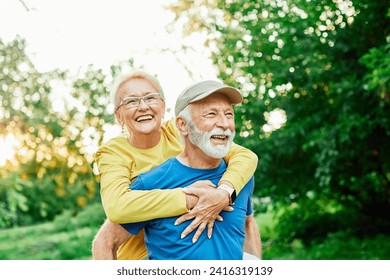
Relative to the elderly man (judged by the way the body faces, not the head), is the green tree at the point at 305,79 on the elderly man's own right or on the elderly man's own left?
on the elderly man's own left

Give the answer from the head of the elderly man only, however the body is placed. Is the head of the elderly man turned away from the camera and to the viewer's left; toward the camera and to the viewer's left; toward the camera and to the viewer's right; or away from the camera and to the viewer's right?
toward the camera and to the viewer's right

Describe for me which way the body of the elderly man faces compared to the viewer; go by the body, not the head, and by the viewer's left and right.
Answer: facing the viewer and to the right of the viewer
